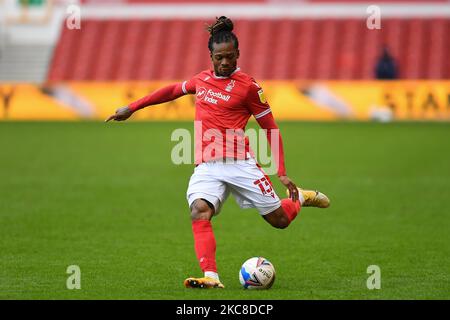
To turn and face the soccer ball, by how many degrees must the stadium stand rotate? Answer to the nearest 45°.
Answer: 0° — it already faces it

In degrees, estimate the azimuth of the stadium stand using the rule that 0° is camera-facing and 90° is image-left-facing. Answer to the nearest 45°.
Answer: approximately 0°

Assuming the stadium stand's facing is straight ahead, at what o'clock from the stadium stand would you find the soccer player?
The soccer player is roughly at 12 o'clock from the stadium stand.
